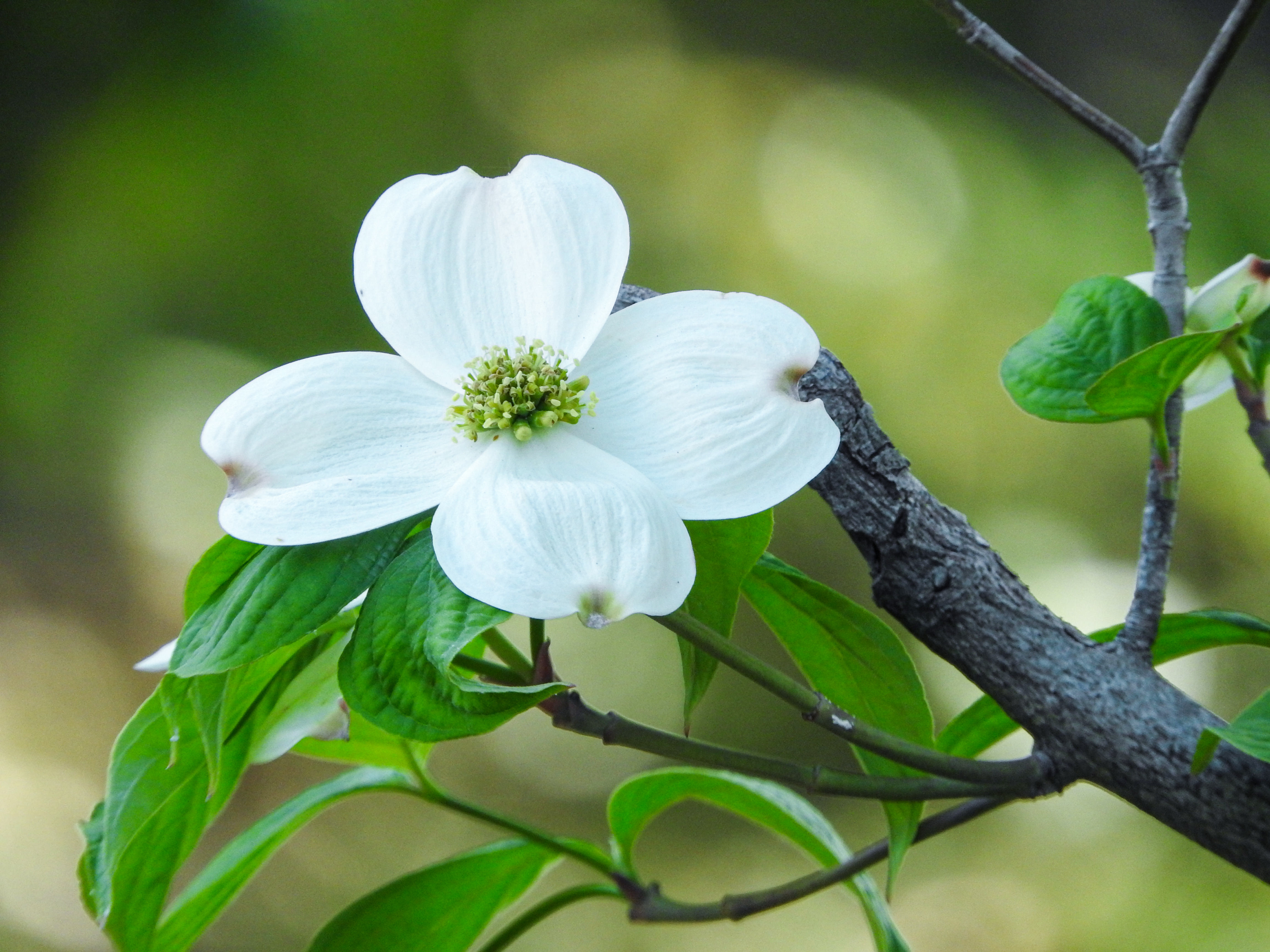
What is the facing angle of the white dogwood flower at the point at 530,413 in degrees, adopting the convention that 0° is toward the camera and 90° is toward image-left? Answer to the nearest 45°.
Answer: approximately 0°
